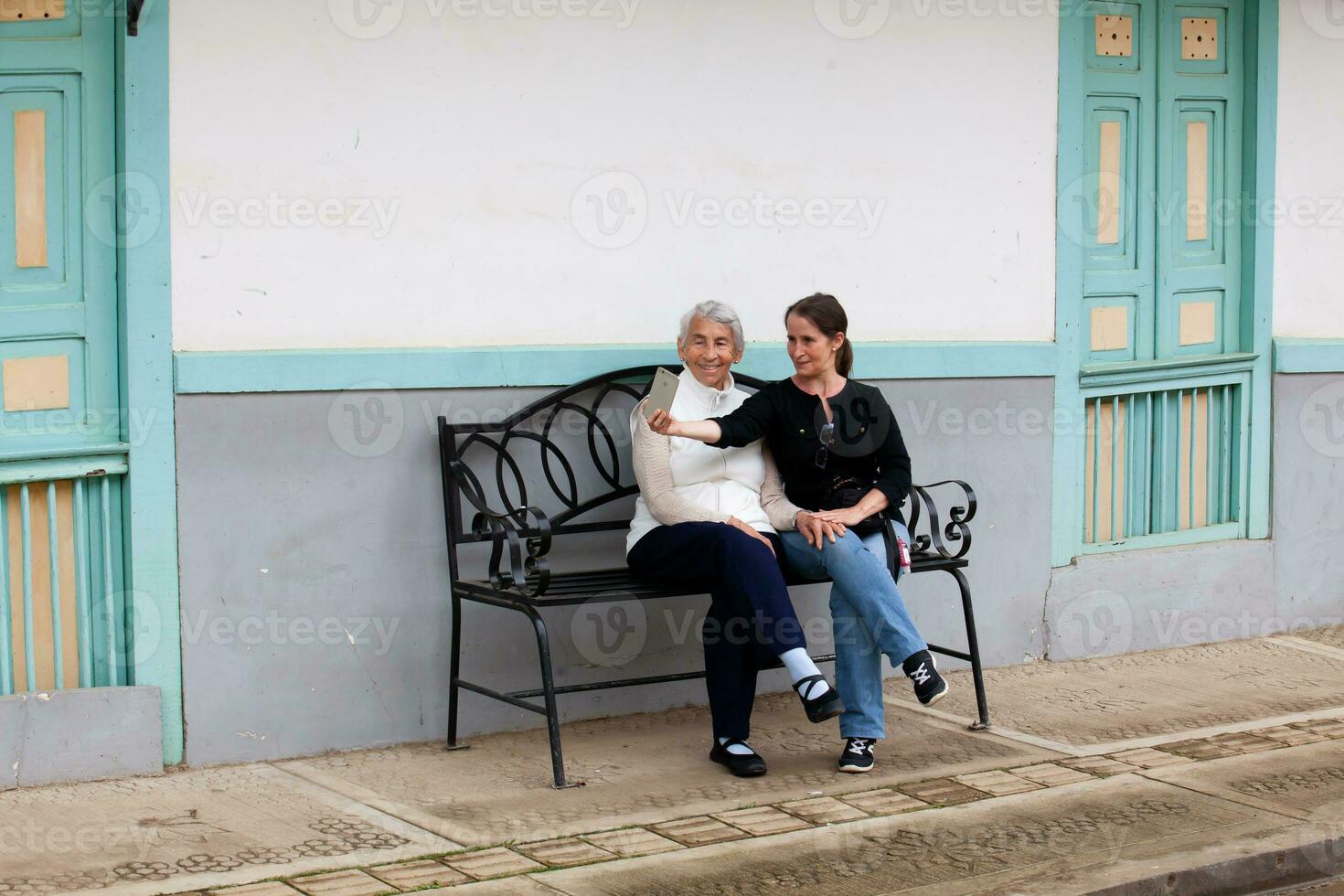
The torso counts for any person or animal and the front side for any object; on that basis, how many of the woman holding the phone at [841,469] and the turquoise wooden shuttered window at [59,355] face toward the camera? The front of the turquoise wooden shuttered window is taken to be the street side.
2

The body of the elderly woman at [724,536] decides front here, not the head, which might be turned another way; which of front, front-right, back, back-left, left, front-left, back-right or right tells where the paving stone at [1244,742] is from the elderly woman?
front-left

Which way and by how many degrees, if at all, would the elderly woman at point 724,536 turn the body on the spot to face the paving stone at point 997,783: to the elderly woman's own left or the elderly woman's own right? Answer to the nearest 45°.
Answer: approximately 45° to the elderly woman's own left

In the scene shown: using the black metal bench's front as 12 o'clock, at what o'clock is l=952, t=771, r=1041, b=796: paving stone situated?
The paving stone is roughly at 11 o'clock from the black metal bench.

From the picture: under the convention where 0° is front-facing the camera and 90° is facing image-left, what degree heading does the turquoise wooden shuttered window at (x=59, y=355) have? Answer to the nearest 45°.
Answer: approximately 0°

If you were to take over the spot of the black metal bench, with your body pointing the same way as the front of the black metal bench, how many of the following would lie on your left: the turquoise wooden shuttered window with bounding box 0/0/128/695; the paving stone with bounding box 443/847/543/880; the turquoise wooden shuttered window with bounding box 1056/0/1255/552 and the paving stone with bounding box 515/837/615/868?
1

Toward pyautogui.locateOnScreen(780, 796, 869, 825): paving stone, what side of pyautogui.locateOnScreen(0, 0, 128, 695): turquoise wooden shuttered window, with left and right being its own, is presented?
left

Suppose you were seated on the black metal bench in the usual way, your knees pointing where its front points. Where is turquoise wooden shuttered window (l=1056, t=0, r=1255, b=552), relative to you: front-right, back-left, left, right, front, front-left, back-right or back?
left

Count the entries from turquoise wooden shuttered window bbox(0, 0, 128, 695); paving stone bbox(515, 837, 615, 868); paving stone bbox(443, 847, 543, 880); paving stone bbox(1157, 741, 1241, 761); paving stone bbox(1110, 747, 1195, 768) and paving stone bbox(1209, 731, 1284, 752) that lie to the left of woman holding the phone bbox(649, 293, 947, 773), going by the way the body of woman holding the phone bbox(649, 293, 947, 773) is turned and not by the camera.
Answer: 3

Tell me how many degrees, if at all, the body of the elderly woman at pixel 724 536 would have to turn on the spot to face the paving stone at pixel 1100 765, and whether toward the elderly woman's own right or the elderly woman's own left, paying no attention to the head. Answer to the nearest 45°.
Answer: approximately 45° to the elderly woman's own left

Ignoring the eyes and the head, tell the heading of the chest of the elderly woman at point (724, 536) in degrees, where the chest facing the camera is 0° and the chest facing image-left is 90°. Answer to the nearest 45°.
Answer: approximately 315°

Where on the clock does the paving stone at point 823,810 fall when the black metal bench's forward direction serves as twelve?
The paving stone is roughly at 12 o'clock from the black metal bench.

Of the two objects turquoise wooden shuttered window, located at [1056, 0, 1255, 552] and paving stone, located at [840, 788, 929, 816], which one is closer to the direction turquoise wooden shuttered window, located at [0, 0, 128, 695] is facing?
the paving stone
